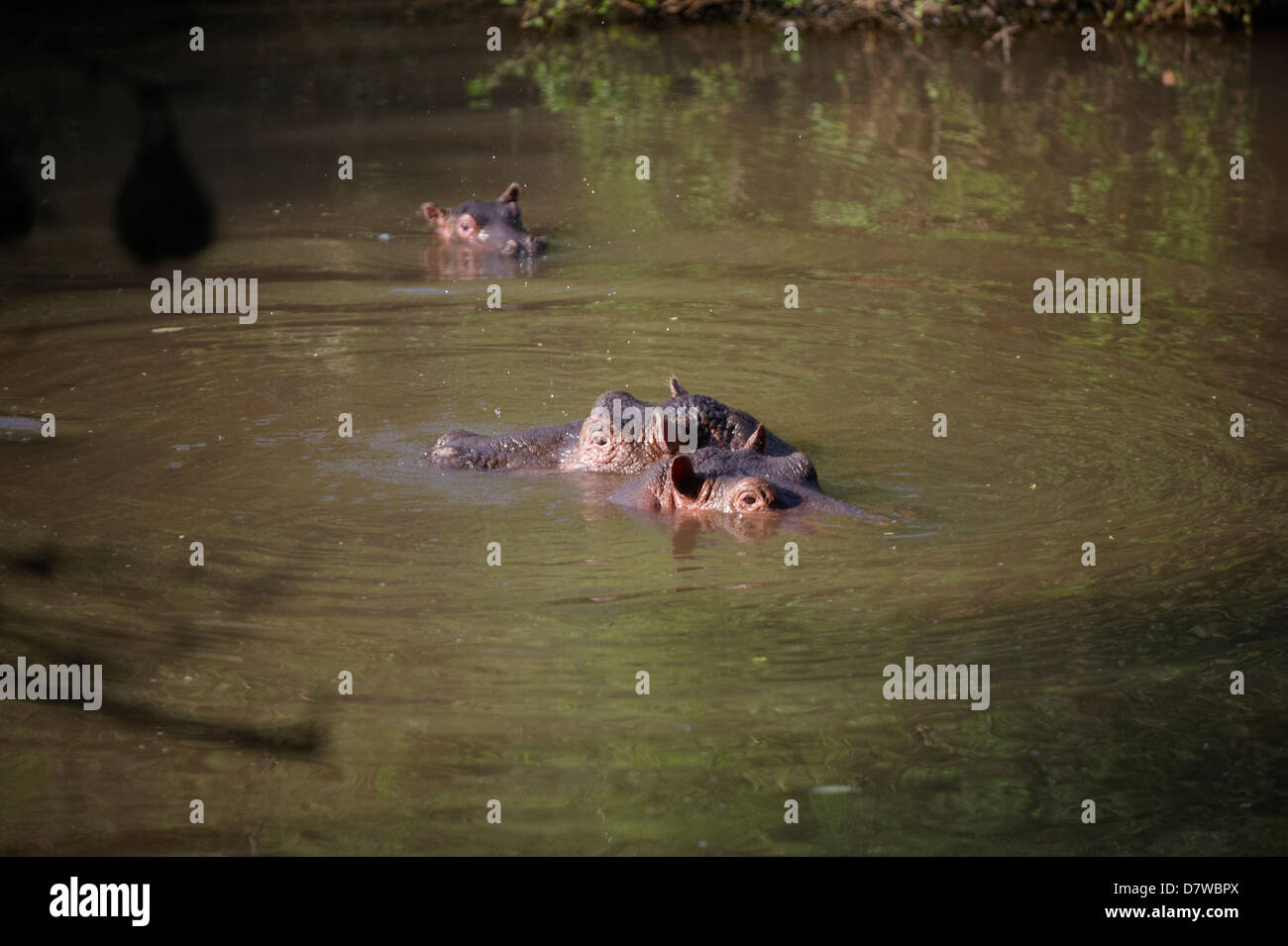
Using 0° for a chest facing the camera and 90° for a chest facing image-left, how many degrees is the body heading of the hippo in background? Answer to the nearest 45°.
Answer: approximately 315°

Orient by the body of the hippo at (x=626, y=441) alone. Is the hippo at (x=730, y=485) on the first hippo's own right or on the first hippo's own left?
on the first hippo's own left

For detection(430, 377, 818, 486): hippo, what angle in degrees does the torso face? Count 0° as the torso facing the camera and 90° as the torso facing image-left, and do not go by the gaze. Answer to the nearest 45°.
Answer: approximately 90°

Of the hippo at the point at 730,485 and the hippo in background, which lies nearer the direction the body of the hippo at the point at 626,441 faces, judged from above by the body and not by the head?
the hippo in background

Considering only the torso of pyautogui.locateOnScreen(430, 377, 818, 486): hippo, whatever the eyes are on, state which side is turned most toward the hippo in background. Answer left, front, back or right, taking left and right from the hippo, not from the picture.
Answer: right

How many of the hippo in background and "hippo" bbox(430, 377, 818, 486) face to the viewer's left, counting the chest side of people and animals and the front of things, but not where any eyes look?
1
